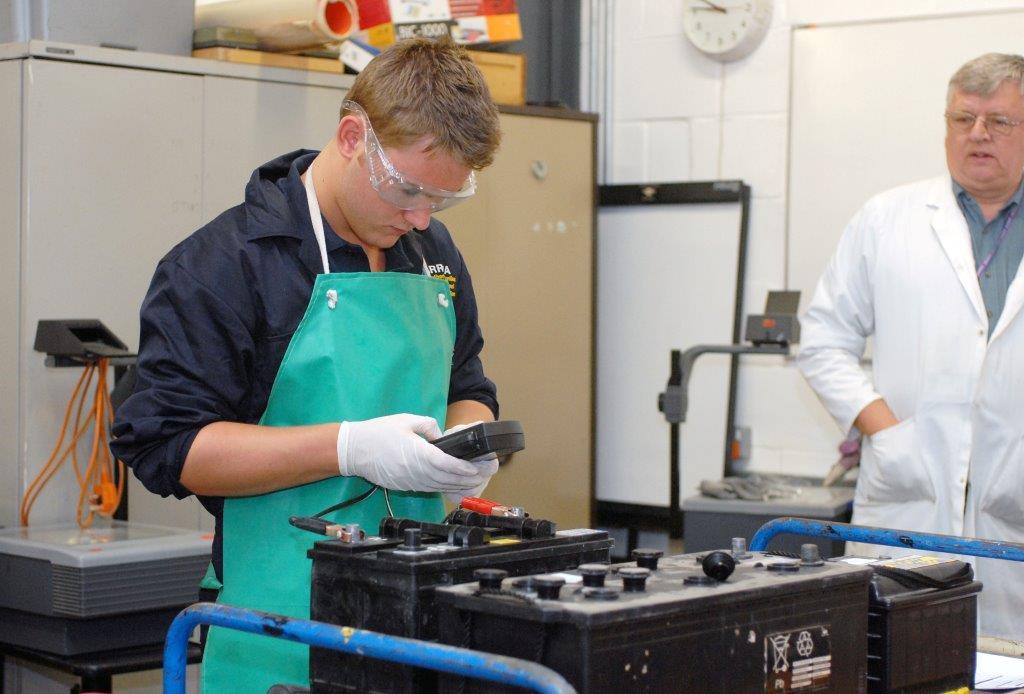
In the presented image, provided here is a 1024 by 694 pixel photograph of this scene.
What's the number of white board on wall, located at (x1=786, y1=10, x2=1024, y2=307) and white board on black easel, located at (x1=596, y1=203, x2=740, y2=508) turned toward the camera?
2

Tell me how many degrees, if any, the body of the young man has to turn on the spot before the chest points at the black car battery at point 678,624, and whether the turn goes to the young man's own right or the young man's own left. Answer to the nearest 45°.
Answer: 0° — they already face it

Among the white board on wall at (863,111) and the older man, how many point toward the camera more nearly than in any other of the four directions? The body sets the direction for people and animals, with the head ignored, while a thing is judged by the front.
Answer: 2

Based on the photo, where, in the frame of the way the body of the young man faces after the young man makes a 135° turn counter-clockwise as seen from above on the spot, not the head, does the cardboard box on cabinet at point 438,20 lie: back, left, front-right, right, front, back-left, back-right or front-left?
front

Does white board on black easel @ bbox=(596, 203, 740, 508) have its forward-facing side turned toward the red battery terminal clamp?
yes

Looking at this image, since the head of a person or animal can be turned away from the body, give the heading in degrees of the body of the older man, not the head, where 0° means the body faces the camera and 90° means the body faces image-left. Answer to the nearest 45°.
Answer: approximately 0°

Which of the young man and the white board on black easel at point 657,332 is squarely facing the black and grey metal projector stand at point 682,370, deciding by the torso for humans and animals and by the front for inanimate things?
the white board on black easel

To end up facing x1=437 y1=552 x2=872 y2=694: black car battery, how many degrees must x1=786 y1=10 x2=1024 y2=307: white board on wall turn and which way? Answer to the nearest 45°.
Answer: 0° — it already faces it

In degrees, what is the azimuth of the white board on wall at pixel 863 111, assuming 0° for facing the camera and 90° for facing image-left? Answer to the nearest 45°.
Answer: approximately 0°

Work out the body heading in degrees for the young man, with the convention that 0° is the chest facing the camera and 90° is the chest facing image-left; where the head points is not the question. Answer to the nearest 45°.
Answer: approximately 315°

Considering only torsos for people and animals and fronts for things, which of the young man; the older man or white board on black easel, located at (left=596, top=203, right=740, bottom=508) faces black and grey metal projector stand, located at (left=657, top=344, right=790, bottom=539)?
the white board on black easel

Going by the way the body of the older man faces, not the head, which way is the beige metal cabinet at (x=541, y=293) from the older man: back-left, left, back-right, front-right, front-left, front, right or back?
back-right

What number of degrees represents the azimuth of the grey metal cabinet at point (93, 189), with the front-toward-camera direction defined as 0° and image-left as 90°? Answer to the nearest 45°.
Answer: approximately 315°
